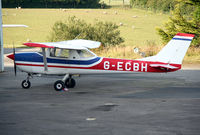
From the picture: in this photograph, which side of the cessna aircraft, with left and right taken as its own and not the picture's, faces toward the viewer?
left

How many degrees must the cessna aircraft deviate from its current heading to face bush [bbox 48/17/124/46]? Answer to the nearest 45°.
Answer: approximately 90° to its right
